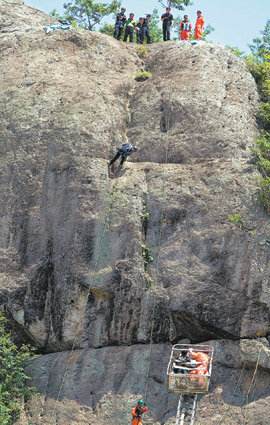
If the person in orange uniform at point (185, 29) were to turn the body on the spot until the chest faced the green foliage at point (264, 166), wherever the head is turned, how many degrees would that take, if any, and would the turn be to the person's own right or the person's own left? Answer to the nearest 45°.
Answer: approximately 45° to the person's own left

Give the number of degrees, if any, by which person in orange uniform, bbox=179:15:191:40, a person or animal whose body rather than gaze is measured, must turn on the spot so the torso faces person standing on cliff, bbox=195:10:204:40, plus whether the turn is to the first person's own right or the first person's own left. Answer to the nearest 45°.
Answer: approximately 90° to the first person's own left

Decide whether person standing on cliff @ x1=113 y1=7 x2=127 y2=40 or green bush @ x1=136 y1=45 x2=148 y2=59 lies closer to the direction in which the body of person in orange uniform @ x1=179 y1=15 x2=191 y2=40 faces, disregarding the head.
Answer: the green bush

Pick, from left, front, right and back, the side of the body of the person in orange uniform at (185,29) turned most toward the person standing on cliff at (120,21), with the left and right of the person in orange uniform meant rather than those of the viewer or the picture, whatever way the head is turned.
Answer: right

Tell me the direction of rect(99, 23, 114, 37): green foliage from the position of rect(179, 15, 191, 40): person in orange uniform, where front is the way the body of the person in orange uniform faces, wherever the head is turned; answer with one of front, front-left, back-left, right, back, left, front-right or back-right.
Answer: back-right

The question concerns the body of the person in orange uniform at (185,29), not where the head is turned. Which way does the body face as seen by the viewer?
toward the camera

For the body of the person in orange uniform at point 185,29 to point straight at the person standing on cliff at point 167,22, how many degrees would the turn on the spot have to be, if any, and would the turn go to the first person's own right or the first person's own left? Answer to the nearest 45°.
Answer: approximately 90° to the first person's own right

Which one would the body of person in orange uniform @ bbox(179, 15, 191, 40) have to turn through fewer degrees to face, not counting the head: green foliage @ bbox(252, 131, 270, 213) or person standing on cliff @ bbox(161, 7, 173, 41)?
the green foliage

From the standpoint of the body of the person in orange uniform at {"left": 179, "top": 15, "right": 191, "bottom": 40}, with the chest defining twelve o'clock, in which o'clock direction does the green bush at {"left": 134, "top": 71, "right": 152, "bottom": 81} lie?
The green bush is roughly at 1 o'clock from the person in orange uniform.

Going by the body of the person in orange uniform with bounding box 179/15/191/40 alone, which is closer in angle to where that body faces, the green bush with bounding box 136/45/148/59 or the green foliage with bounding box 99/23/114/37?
the green bush
